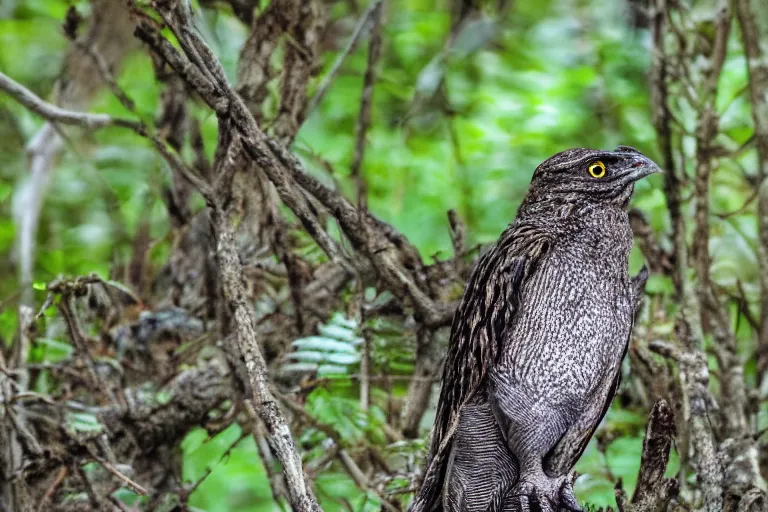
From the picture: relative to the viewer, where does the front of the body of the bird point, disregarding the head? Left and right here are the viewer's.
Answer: facing the viewer and to the right of the viewer
